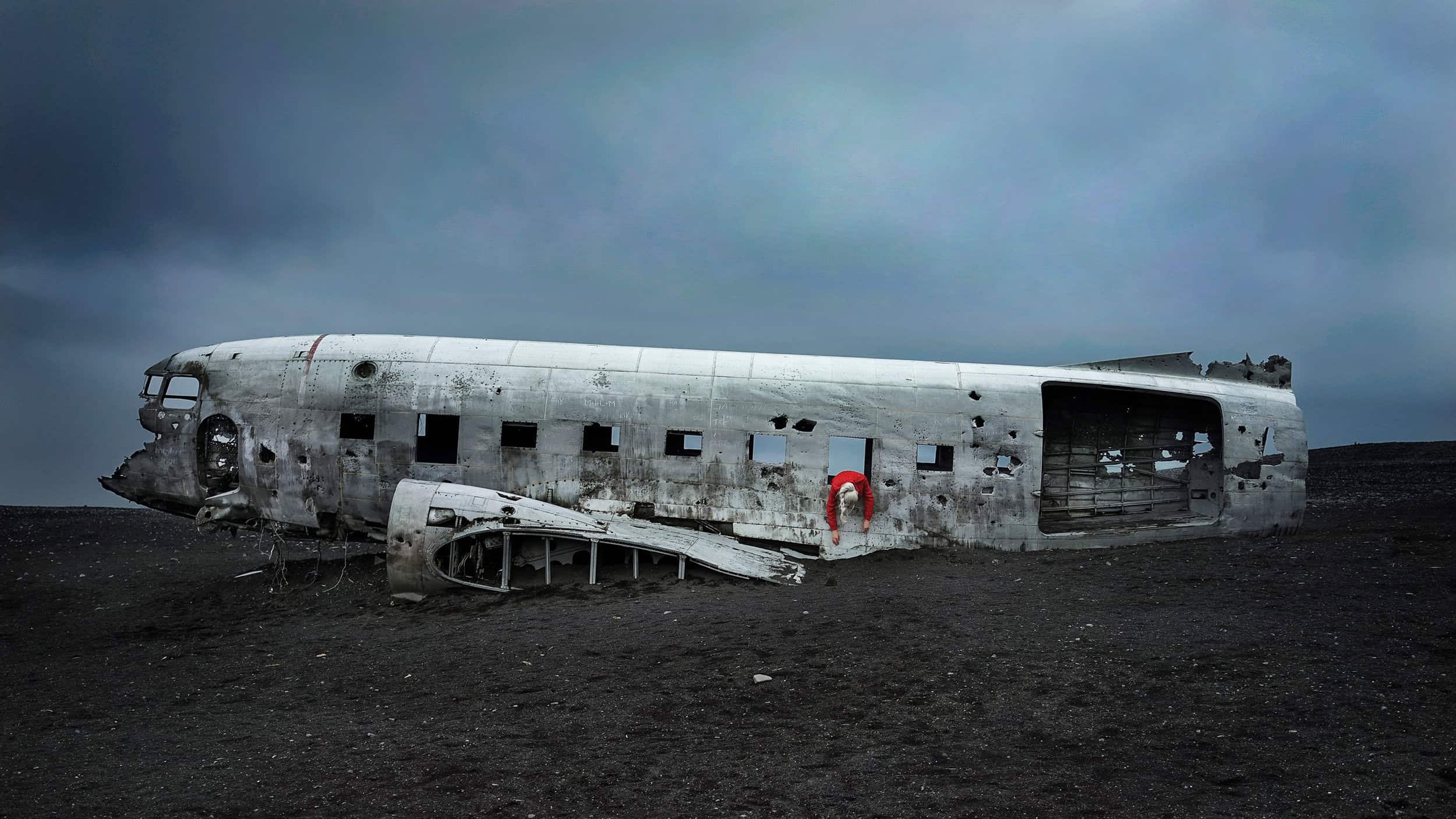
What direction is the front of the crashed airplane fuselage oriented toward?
to the viewer's left

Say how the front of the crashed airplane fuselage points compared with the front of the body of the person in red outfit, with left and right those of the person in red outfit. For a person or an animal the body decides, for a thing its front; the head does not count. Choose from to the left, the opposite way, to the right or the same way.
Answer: to the right

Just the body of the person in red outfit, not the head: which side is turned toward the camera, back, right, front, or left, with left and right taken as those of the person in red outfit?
front

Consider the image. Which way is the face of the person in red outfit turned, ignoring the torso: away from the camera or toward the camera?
toward the camera
